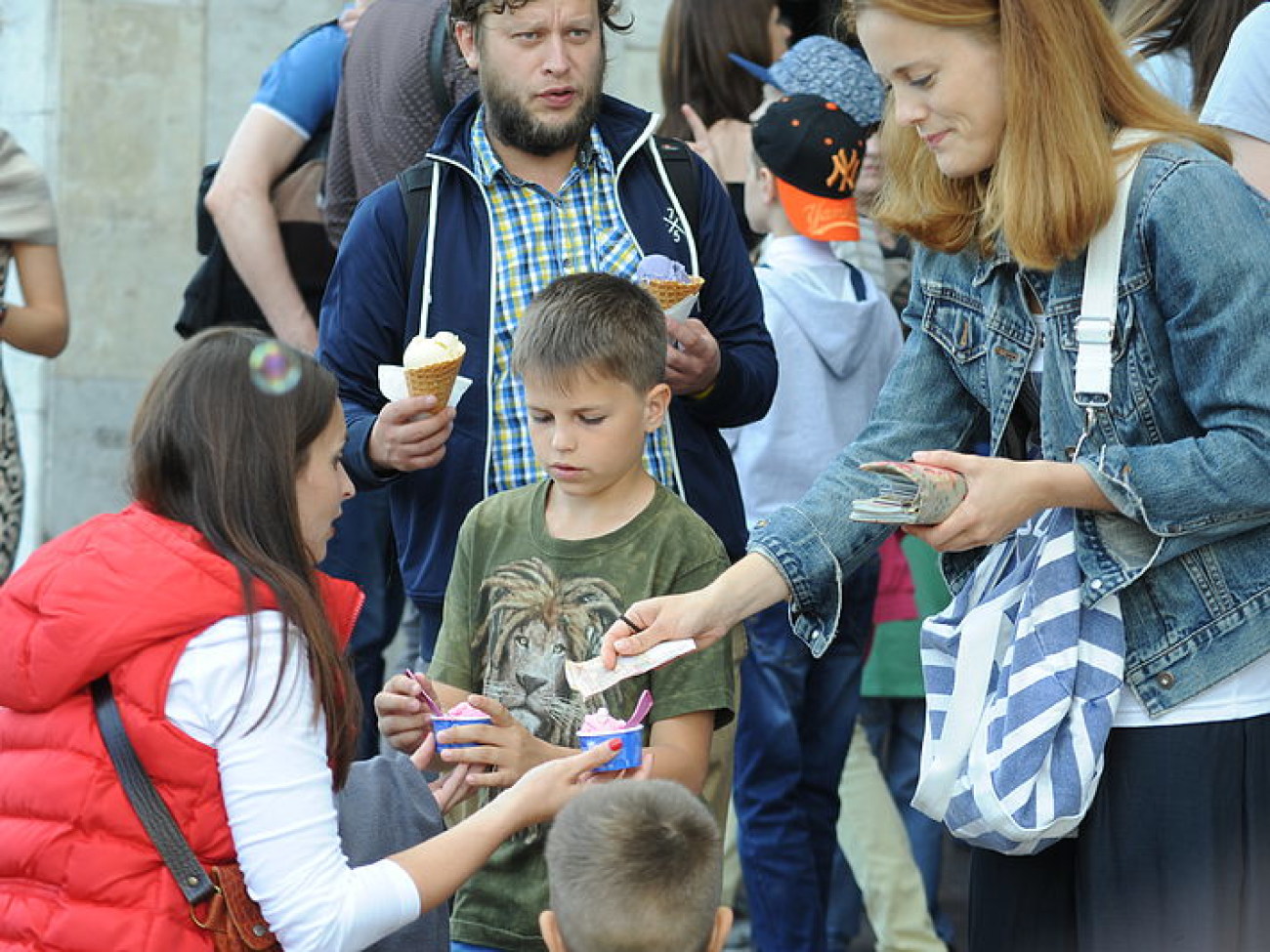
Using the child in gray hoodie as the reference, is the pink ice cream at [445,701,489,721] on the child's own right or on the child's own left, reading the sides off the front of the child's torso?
on the child's own left

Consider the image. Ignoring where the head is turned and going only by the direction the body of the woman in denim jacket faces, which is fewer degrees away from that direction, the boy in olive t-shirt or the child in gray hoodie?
the boy in olive t-shirt

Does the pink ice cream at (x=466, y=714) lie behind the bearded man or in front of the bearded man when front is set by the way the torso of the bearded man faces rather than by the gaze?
in front

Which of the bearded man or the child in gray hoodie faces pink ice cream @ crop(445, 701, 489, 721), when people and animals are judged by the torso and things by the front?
the bearded man

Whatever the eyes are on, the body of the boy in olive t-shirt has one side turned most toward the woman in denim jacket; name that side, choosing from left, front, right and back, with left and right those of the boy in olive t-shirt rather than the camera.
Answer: left

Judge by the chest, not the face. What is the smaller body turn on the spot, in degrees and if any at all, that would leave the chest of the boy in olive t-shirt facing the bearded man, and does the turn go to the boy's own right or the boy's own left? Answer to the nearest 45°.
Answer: approximately 135° to the boy's own right

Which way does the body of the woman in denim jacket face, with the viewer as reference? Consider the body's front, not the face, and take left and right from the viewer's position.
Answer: facing the viewer and to the left of the viewer

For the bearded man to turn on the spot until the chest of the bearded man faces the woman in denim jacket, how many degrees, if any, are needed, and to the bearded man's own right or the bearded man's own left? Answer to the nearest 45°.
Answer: approximately 45° to the bearded man's own left

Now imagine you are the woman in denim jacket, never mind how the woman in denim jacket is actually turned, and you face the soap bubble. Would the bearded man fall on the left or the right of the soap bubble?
right

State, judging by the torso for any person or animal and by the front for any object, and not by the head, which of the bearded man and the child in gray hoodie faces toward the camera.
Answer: the bearded man

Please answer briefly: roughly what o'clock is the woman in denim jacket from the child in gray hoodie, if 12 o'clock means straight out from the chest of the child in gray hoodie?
The woman in denim jacket is roughly at 7 o'clock from the child in gray hoodie.

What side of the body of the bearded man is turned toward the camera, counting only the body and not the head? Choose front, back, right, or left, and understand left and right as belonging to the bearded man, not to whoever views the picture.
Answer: front
